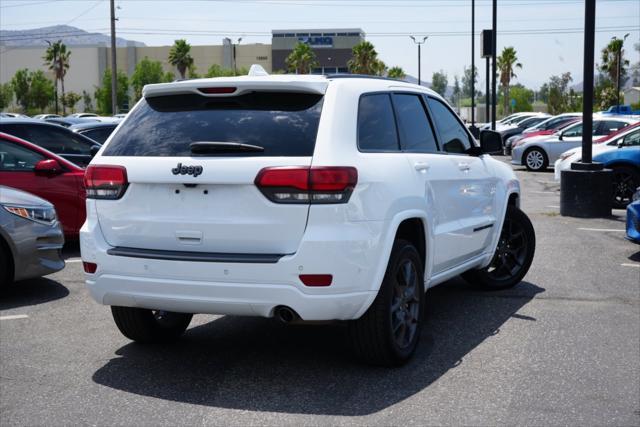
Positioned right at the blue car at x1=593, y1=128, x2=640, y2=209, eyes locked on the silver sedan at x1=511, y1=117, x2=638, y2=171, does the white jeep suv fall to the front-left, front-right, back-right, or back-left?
back-left

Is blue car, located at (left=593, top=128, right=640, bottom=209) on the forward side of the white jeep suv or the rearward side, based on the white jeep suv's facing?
on the forward side

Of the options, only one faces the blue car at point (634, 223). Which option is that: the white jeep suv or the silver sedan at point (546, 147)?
the white jeep suv

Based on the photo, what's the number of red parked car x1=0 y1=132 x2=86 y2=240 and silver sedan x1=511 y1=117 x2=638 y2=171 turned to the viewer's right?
1

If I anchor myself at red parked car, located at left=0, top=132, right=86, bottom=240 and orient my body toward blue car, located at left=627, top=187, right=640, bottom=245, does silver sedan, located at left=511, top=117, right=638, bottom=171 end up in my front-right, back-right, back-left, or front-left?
front-left

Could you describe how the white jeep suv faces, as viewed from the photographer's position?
facing away from the viewer and to the right of the viewer

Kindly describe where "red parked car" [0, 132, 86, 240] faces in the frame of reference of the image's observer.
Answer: facing to the right of the viewer

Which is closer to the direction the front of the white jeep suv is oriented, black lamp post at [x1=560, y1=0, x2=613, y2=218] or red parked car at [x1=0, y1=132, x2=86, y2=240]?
the black lamp post

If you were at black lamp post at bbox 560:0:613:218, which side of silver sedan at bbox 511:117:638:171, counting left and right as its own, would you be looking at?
left

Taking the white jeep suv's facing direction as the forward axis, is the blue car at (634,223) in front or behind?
in front

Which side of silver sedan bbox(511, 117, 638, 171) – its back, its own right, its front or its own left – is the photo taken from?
left

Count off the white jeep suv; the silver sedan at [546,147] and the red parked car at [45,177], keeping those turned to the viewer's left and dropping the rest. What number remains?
1

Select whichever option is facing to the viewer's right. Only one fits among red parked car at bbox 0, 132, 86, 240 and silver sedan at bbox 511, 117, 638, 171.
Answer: the red parked car

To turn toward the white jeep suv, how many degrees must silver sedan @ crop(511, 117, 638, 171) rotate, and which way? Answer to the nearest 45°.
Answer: approximately 90° to its left

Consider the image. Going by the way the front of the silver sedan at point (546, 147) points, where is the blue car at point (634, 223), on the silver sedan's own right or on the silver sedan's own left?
on the silver sedan's own left
